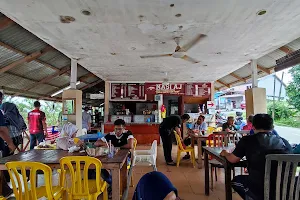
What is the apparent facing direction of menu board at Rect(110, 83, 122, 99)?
toward the camera

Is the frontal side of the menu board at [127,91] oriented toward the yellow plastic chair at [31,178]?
yes

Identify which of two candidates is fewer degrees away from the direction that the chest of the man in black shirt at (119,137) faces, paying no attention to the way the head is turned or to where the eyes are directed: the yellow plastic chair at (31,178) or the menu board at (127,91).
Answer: the yellow plastic chair

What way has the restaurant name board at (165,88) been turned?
toward the camera

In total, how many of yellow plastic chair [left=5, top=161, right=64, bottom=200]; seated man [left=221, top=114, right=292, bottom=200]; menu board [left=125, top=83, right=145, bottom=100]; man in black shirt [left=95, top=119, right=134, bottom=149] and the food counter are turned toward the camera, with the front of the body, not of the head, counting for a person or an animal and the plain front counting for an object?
3

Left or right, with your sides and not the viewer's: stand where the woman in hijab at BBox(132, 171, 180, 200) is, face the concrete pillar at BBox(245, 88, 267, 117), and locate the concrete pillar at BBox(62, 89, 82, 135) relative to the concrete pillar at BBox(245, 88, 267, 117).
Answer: left

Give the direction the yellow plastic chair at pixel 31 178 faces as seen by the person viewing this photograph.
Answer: facing away from the viewer and to the right of the viewer

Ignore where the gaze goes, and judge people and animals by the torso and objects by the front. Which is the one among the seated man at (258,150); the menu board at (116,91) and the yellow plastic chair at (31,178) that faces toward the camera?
the menu board

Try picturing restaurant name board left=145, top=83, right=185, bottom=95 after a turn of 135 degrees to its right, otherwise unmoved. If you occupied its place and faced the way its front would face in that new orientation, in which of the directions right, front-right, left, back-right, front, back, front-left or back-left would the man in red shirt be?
left

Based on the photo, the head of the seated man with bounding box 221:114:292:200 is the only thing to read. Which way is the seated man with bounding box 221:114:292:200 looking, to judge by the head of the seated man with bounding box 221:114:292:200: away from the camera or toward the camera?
away from the camera

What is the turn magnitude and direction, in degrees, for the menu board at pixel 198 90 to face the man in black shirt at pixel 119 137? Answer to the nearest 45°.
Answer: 0° — it already faces them

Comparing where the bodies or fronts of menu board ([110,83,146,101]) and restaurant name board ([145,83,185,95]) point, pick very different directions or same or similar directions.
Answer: same or similar directions

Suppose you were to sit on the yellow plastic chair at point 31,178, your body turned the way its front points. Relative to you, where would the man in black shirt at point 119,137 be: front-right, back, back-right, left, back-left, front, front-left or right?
front

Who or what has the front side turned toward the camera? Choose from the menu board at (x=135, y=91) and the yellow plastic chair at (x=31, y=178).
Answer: the menu board

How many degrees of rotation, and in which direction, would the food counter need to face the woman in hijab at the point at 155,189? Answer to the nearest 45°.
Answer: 0° — it already faces them

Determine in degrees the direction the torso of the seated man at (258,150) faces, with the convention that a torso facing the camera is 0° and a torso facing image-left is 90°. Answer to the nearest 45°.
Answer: approximately 135°

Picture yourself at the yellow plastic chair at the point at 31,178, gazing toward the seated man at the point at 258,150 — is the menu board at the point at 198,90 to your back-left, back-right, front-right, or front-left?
front-left
